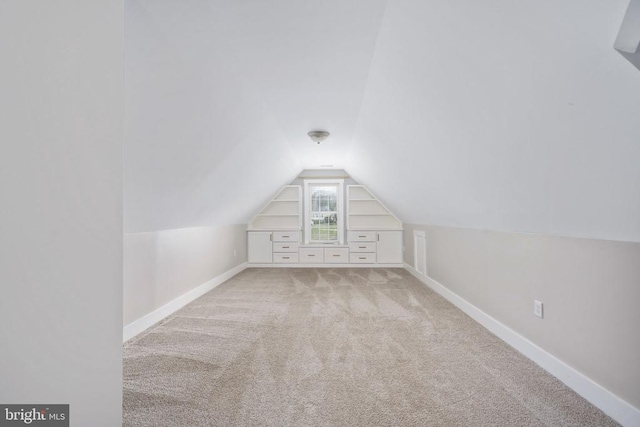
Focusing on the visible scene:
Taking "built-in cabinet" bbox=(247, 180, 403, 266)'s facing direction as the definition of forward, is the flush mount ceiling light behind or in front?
in front

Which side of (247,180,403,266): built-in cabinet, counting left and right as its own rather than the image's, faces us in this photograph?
front
